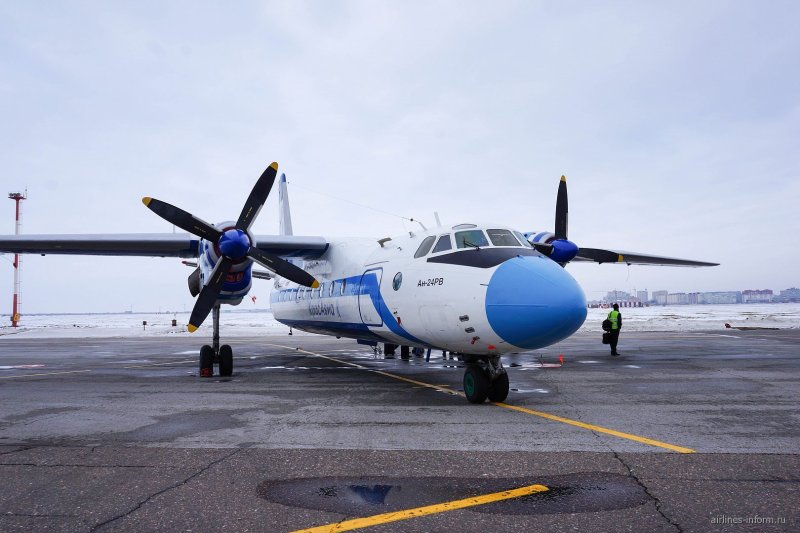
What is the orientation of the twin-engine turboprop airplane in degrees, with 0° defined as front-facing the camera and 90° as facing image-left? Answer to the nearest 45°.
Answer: approximately 315°

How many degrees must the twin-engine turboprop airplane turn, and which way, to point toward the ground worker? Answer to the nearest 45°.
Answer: approximately 90° to its left

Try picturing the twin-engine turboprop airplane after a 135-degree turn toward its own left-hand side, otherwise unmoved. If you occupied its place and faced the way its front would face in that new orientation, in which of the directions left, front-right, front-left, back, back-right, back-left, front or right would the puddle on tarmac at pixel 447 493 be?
back
